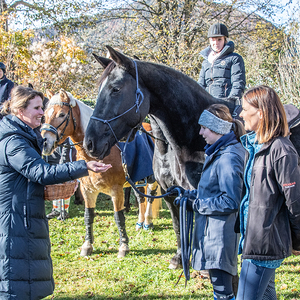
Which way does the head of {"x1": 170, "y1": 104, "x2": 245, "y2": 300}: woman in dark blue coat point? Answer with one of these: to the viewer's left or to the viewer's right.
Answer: to the viewer's left

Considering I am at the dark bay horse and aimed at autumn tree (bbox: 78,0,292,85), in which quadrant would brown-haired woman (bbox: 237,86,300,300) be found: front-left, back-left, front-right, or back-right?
back-right

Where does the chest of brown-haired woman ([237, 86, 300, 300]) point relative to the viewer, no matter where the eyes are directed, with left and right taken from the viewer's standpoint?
facing to the left of the viewer

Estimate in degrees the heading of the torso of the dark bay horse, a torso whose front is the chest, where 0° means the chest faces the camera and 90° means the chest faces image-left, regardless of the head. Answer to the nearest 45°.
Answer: approximately 45°

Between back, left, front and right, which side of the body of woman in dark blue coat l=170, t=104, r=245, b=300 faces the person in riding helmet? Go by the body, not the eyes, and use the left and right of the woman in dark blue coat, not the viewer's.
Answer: right

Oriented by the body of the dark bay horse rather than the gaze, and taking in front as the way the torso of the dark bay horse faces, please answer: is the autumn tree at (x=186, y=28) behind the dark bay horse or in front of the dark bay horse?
behind

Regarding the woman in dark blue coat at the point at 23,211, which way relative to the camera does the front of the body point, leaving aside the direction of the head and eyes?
to the viewer's right

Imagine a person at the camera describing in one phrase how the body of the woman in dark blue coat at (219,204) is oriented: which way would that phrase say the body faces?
to the viewer's left

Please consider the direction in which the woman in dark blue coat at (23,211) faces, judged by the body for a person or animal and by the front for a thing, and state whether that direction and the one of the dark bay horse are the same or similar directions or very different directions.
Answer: very different directions
